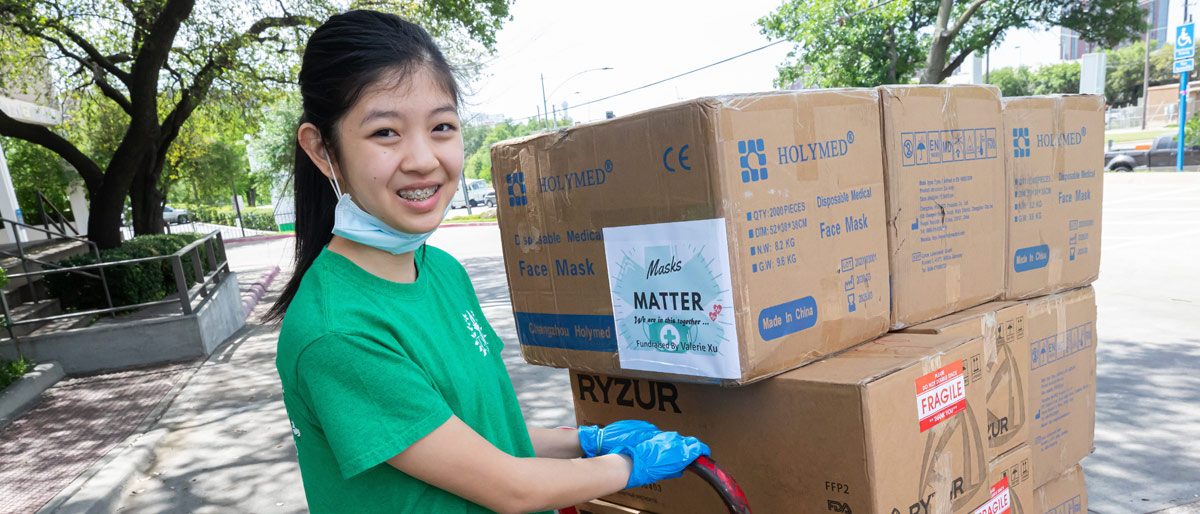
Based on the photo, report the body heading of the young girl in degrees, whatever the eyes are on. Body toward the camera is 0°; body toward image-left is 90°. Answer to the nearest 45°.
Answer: approximately 315°

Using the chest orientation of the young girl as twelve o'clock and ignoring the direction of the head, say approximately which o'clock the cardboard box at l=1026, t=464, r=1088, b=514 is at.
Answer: The cardboard box is roughly at 10 o'clock from the young girl.

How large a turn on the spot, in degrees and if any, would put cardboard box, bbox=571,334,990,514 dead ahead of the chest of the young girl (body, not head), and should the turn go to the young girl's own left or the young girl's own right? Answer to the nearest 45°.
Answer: approximately 45° to the young girl's own left

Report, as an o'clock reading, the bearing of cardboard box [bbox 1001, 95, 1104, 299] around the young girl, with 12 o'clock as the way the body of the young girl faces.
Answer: The cardboard box is roughly at 10 o'clock from the young girl.

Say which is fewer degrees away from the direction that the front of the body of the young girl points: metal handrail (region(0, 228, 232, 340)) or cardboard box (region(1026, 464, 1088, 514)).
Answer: the cardboard box

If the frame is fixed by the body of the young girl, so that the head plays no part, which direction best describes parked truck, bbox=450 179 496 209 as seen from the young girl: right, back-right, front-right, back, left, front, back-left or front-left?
back-left

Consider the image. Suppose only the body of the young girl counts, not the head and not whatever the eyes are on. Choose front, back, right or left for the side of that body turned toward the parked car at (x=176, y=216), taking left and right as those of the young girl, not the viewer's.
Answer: back
